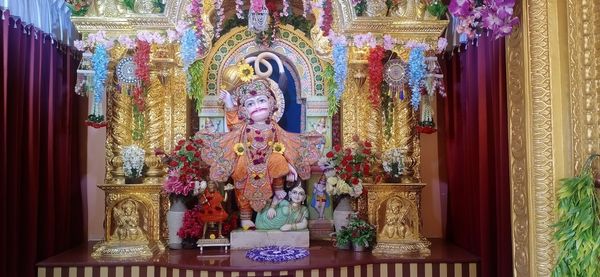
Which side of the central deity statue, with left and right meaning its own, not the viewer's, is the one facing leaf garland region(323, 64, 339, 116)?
left

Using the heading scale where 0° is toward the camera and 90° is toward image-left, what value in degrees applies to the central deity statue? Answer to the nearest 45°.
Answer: approximately 0°

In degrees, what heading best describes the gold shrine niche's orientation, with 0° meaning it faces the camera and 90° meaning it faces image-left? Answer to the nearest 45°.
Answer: approximately 0°

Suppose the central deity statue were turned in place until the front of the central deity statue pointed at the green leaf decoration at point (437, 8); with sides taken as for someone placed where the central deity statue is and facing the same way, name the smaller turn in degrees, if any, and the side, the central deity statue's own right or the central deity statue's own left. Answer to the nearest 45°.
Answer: approximately 90° to the central deity statue's own left
